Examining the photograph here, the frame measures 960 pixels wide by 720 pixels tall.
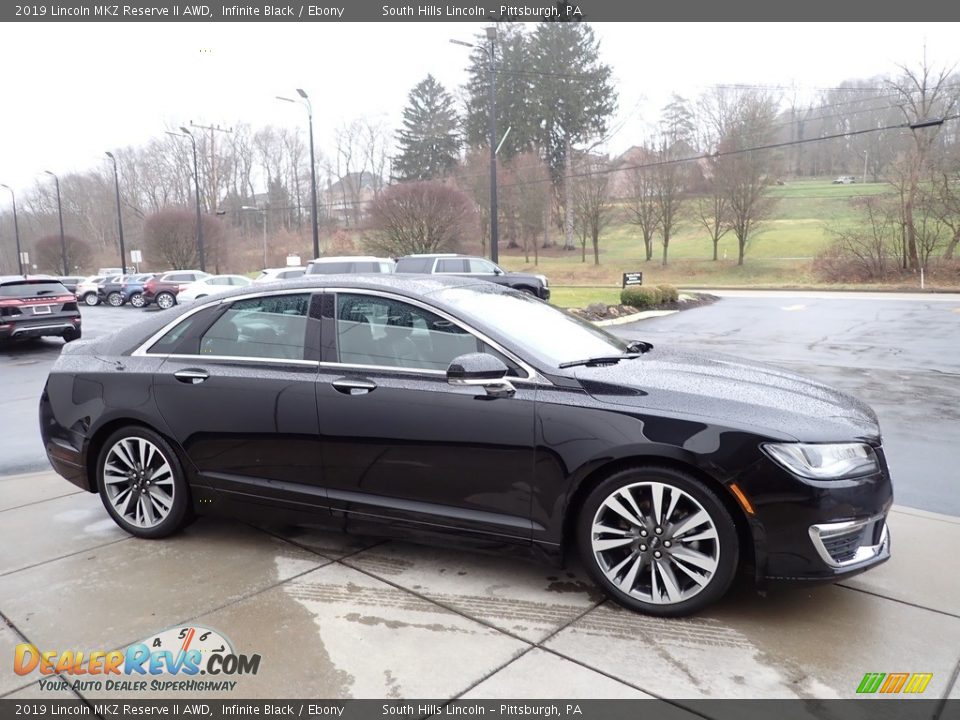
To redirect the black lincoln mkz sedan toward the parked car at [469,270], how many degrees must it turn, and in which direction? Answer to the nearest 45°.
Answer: approximately 135° to its left

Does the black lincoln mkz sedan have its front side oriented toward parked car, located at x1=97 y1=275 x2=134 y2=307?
no

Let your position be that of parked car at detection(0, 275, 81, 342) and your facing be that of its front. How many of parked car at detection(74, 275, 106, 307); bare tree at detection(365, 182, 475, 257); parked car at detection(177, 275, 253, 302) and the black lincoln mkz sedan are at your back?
1

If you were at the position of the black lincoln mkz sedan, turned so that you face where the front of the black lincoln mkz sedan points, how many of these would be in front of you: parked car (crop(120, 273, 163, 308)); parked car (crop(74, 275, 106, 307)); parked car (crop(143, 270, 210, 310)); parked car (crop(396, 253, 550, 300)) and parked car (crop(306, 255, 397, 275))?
0

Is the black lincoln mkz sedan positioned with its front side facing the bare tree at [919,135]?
no

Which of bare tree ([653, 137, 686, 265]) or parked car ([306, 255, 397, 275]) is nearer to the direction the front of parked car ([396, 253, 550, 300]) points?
the bare tree

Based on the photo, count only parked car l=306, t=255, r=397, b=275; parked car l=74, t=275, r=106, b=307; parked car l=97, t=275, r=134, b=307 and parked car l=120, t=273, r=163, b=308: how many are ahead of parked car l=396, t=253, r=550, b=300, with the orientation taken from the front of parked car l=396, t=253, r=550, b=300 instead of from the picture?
0

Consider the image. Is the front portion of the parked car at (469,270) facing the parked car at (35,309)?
no

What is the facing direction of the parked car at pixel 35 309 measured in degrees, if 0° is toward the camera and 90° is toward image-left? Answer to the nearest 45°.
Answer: approximately 180°

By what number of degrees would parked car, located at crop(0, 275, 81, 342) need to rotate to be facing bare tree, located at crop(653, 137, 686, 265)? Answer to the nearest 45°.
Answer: approximately 45° to its right

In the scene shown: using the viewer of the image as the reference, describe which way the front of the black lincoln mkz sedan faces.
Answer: facing the viewer and to the right of the viewer

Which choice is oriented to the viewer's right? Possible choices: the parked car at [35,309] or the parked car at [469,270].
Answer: the parked car at [469,270]

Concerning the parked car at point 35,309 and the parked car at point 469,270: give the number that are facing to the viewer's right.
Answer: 1

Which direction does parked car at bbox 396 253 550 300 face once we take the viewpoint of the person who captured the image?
facing to the right of the viewer
